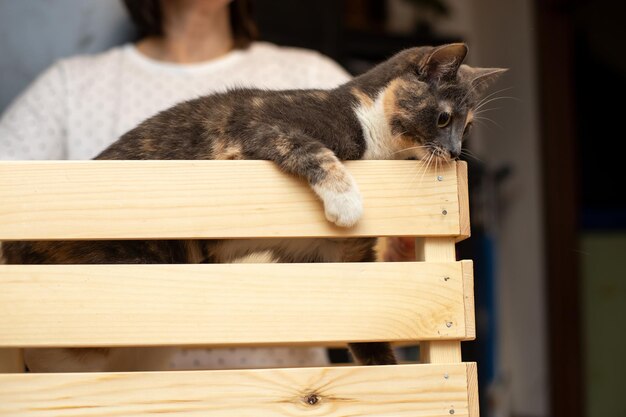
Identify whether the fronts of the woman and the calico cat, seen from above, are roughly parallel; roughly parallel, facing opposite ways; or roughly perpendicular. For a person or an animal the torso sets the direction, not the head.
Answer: roughly perpendicular

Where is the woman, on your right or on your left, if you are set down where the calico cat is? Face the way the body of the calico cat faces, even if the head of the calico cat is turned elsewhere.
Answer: on your left

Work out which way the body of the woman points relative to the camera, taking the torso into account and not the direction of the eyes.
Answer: toward the camera

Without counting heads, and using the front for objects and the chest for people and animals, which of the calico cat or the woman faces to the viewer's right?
the calico cat

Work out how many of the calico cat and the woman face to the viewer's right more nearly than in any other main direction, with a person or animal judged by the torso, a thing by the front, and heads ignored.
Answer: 1

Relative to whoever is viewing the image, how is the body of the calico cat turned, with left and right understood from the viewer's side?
facing to the right of the viewer
